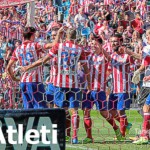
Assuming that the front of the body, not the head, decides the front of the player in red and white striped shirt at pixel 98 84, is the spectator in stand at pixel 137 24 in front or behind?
behind

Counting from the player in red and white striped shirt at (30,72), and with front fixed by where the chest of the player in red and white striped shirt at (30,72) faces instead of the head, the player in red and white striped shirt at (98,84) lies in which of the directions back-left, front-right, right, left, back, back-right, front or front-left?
front-right

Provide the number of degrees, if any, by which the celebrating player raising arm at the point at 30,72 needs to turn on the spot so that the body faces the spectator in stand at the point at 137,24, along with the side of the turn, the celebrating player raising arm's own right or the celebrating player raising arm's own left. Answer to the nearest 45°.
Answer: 0° — they already face them

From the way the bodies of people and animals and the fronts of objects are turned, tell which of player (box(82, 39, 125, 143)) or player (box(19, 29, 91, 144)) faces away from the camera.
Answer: player (box(19, 29, 91, 144))

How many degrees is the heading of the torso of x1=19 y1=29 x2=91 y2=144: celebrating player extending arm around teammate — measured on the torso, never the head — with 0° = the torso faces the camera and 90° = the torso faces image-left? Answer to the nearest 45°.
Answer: approximately 180°

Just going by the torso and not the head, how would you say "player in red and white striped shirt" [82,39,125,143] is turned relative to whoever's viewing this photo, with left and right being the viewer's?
facing the viewer and to the left of the viewer
